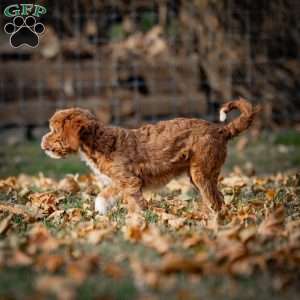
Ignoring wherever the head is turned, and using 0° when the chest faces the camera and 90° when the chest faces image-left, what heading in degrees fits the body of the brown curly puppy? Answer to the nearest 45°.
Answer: approximately 90°

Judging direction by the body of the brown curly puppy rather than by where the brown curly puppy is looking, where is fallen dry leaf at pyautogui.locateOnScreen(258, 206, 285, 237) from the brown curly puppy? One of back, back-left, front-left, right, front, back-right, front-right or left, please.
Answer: back-left
